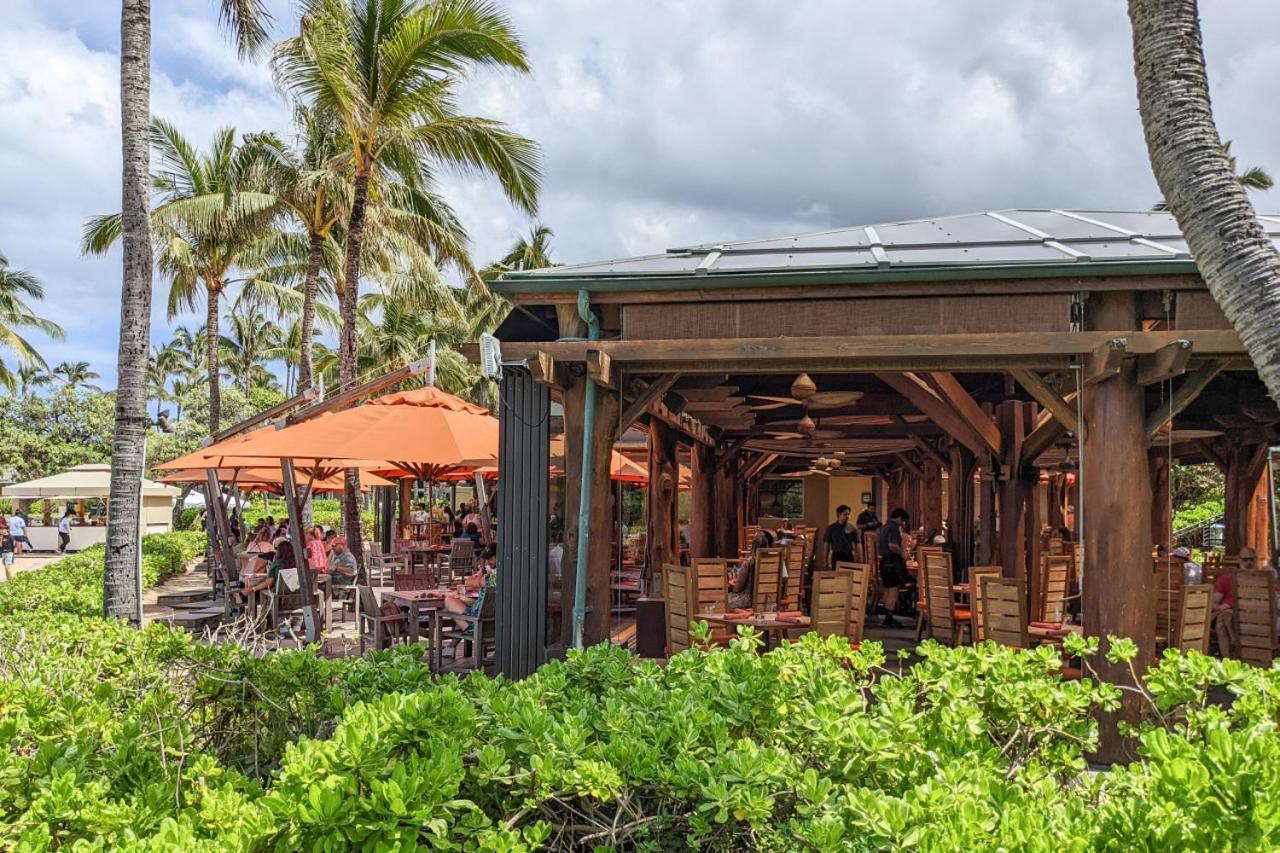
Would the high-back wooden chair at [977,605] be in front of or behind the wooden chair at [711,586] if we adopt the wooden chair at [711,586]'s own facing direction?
in front

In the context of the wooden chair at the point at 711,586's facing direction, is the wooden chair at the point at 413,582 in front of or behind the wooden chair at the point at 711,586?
behind

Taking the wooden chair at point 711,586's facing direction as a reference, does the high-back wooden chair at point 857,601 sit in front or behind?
in front

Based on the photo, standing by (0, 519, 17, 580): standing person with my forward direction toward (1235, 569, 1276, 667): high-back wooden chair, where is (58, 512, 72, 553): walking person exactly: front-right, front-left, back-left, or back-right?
back-left
